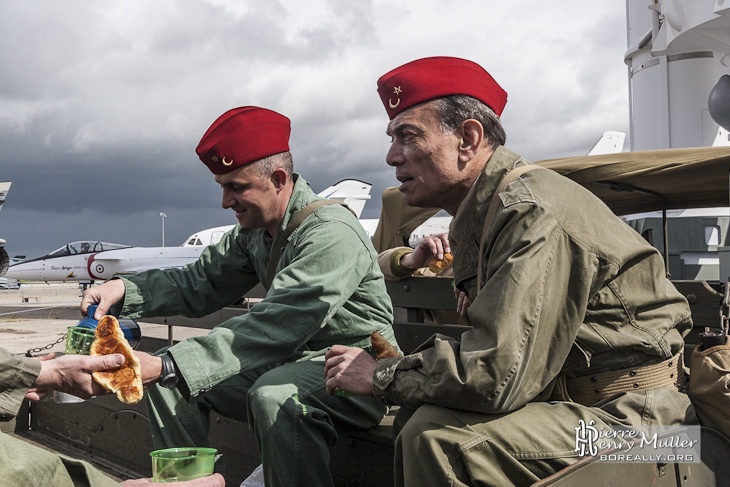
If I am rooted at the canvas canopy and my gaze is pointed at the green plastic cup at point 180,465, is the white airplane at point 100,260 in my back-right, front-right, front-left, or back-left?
back-right

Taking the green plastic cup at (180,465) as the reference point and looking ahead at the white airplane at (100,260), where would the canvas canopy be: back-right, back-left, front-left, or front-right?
front-right

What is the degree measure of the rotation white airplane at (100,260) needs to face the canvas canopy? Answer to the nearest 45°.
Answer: approximately 90° to its left

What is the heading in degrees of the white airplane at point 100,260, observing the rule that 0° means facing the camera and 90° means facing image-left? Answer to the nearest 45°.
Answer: approximately 90°

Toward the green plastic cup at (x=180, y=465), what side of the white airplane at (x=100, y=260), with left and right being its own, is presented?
left
